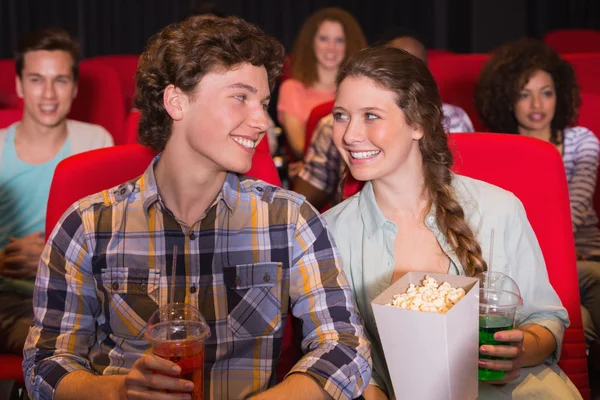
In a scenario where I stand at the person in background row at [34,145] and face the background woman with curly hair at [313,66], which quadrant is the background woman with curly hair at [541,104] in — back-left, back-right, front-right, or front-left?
front-right

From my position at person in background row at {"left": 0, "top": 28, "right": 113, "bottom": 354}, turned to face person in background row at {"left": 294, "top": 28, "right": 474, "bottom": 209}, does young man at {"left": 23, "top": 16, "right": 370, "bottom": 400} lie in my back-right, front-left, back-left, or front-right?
front-right

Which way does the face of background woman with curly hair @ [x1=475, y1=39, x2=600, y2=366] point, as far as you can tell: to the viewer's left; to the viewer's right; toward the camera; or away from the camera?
toward the camera

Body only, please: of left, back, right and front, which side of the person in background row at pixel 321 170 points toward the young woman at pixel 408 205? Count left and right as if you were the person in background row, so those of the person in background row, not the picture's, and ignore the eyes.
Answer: front

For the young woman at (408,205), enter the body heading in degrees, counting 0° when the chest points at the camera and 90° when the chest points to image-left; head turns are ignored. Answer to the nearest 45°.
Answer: approximately 45°

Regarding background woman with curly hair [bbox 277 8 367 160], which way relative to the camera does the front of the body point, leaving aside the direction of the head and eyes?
toward the camera

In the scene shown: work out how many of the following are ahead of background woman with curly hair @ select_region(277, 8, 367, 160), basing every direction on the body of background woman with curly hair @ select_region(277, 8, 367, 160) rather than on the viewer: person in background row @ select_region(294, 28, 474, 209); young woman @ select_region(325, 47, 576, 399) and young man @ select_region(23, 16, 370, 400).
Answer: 3

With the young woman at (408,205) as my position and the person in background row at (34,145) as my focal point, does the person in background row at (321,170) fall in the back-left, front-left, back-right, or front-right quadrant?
front-right

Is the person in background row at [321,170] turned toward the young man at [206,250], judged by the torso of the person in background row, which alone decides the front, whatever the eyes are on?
yes

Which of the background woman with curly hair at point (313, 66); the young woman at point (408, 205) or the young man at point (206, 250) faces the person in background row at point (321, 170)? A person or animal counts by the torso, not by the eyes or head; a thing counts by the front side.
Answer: the background woman with curly hair

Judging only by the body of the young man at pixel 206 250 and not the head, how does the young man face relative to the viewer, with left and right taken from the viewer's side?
facing the viewer

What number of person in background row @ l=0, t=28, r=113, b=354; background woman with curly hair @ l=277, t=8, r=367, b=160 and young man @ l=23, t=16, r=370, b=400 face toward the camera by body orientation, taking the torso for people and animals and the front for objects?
3

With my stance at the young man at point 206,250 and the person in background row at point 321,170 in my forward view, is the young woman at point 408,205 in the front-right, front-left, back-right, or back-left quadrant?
front-right

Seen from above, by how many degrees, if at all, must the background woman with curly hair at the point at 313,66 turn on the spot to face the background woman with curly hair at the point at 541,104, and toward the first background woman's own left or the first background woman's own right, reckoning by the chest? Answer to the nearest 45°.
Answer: approximately 45° to the first background woman's own left
